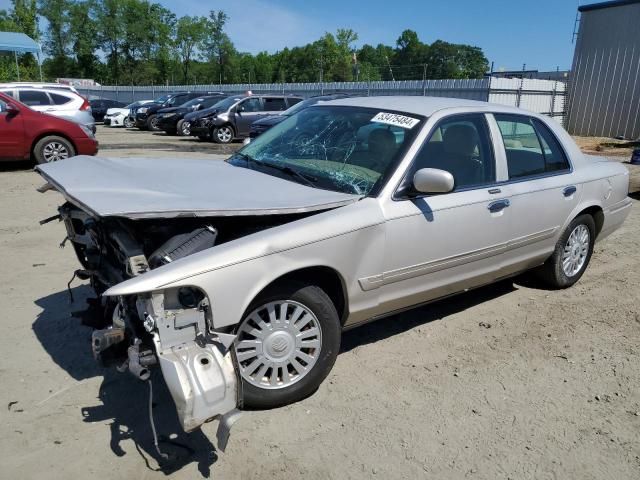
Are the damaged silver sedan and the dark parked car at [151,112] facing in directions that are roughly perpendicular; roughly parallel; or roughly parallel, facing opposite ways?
roughly parallel

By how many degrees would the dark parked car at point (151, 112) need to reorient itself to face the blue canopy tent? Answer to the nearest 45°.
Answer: approximately 90° to its right

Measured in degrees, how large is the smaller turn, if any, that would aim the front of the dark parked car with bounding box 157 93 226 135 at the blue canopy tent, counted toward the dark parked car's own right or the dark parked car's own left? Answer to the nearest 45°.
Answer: approximately 90° to the dark parked car's own right

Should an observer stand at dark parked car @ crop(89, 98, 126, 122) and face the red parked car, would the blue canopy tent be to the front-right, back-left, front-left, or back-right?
back-right

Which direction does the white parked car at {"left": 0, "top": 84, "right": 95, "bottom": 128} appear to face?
to the viewer's left

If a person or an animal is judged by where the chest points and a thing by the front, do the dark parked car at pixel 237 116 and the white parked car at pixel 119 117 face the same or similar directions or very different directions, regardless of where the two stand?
same or similar directions

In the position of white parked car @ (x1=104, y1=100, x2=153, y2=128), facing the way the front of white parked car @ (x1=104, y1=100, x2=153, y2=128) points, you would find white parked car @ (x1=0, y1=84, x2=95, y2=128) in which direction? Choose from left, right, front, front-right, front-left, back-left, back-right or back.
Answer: front-left

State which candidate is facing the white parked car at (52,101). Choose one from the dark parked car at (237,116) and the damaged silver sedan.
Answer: the dark parked car

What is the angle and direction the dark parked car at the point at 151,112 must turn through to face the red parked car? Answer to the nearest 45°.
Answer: approximately 45° to its left

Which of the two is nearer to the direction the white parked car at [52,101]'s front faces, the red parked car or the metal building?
the red parked car

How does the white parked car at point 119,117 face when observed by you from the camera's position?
facing the viewer and to the left of the viewer
